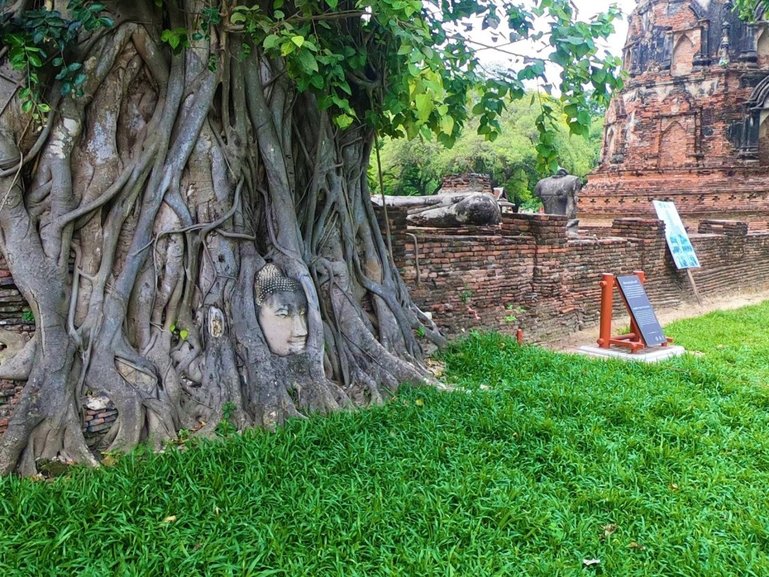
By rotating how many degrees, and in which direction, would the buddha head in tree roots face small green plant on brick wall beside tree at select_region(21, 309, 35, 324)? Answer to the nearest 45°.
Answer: approximately 135° to its right

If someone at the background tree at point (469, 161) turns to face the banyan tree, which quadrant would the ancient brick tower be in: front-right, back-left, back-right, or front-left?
front-left

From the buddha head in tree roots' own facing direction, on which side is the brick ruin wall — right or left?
on its left

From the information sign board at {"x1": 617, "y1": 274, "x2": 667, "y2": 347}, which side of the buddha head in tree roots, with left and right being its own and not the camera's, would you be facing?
left

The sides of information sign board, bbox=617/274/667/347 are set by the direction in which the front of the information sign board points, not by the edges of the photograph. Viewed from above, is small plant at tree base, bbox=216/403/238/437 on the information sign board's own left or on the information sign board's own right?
on the information sign board's own right

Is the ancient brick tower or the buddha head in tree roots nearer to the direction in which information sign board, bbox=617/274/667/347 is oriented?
the buddha head in tree roots

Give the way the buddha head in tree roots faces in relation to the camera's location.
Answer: facing the viewer and to the right of the viewer

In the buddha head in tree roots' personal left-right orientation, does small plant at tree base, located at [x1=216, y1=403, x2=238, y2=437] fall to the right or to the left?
on its right

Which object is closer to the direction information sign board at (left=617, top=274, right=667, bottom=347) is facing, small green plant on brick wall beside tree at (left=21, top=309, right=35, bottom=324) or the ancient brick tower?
the small green plant on brick wall beside tree

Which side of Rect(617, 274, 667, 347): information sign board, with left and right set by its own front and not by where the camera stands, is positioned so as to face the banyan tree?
right

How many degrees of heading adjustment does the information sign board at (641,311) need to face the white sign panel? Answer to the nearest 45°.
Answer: approximately 135° to its left

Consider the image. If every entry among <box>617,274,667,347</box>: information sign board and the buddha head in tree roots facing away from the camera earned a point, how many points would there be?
0

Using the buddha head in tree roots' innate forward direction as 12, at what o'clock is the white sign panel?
The white sign panel is roughly at 9 o'clock from the buddha head in tree roots.
